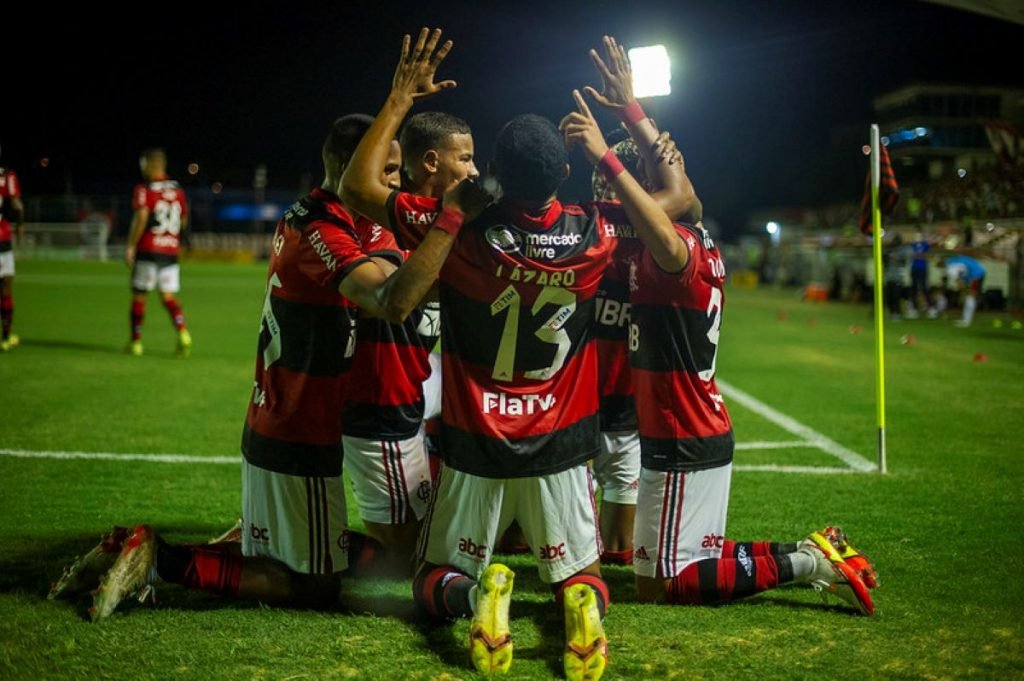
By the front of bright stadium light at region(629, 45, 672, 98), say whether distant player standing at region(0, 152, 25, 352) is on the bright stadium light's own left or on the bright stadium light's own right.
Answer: on the bright stadium light's own right

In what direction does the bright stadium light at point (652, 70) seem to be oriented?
toward the camera
